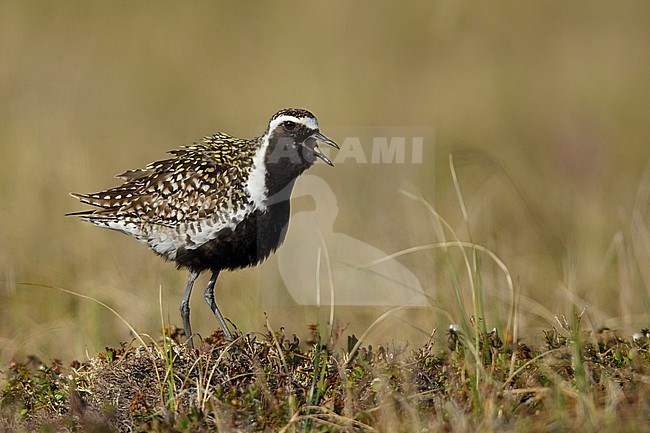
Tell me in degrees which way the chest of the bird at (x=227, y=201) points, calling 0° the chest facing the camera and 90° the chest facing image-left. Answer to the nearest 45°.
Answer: approximately 270°
